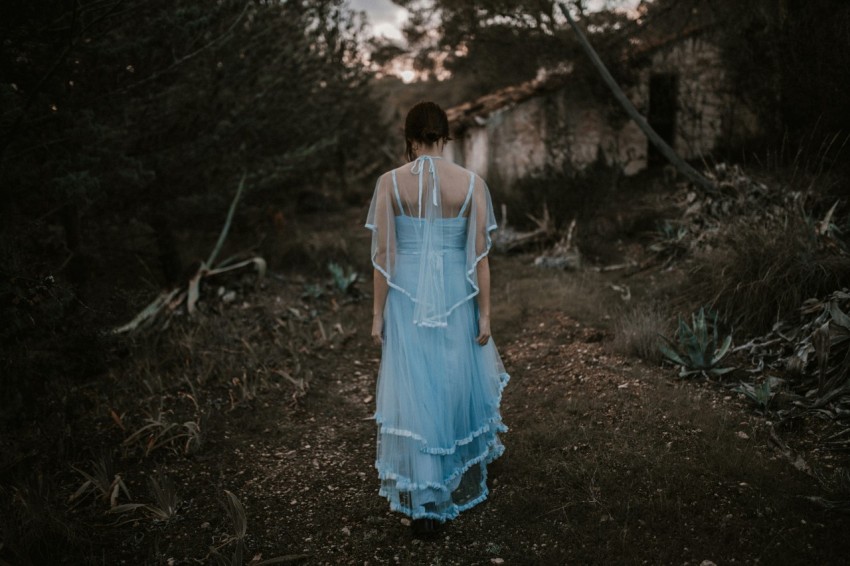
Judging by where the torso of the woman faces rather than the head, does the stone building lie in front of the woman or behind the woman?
in front

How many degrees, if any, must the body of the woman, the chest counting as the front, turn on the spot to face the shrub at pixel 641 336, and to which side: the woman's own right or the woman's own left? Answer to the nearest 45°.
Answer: approximately 45° to the woman's own right

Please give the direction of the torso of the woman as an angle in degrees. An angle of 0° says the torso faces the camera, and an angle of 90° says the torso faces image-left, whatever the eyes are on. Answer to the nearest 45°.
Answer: approximately 180°

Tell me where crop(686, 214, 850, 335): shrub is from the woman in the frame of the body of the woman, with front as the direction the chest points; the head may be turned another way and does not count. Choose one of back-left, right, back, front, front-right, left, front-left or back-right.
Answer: front-right

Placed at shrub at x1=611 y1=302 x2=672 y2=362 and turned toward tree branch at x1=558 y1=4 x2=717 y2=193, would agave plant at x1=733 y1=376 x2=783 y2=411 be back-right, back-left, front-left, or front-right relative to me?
back-right

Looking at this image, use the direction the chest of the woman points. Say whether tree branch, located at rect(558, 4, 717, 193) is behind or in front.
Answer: in front

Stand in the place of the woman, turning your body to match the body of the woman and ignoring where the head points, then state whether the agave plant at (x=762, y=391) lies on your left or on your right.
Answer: on your right
